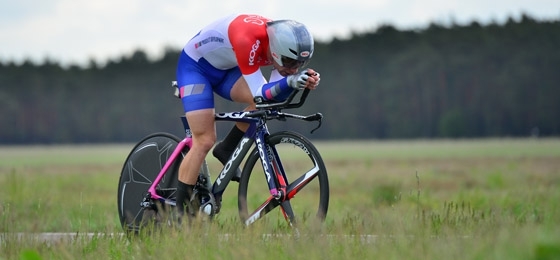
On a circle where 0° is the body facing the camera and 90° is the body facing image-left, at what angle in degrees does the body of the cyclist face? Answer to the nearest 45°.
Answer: approximately 315°

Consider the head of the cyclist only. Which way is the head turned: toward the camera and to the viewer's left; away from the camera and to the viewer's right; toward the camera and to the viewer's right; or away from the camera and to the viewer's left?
toward the camera and to the viewer's right
